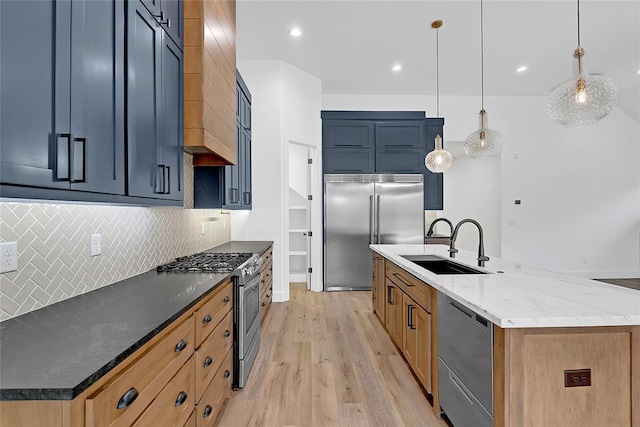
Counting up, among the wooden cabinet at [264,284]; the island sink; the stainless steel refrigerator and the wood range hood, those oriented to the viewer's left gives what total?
1

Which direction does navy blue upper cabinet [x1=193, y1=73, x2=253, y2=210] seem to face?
to the viewer's right

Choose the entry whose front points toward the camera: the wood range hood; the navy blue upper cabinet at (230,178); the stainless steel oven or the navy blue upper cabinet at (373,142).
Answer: the navy blue upper cabinet at (373,142)

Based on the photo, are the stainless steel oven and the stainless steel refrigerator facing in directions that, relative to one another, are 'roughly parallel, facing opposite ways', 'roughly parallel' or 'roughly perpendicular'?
roughly perpendicular

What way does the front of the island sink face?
to the viewer's left

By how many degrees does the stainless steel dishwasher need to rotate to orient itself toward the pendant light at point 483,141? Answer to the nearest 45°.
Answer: approximately 135° to its right

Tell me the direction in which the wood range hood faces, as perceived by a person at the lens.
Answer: facing to the right of the viewer

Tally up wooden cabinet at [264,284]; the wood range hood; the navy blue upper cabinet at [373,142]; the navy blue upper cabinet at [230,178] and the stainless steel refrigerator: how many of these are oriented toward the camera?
2

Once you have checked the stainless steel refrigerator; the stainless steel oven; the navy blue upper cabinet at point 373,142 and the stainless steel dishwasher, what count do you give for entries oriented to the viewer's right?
1

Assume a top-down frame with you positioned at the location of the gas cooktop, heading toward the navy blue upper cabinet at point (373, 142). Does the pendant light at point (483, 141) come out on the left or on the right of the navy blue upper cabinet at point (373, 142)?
right

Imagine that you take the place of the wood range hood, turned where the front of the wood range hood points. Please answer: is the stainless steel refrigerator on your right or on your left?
on your left

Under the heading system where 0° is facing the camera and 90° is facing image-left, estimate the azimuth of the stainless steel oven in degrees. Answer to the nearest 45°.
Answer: approximately 270°

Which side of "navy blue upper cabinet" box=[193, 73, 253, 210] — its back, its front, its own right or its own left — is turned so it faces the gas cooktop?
right

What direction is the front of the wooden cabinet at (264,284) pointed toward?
to the viewer's right

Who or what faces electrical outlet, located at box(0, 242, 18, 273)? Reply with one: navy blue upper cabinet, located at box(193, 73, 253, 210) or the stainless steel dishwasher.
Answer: the stainless steel dishwasher
